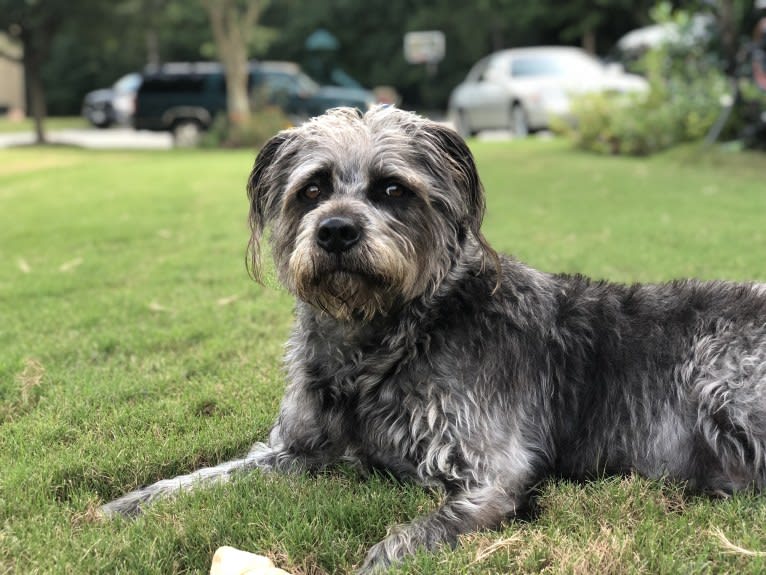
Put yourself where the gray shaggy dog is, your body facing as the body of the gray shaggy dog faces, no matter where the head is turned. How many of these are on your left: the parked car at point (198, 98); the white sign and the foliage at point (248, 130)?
0

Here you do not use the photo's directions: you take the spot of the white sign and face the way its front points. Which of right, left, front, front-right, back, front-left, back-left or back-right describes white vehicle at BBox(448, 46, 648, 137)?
front

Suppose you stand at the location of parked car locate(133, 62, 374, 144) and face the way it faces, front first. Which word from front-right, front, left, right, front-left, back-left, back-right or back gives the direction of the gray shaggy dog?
right

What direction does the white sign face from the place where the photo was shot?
facing the viewer

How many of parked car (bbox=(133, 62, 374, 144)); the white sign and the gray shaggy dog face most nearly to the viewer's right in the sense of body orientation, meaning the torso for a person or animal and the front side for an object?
1

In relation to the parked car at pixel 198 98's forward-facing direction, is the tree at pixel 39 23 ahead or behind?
behind

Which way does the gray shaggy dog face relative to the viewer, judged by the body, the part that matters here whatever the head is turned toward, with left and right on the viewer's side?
facing the viewer and to the left of the viewer

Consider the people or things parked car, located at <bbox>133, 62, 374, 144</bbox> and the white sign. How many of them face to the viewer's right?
1

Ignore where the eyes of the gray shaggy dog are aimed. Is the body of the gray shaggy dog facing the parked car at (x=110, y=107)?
no

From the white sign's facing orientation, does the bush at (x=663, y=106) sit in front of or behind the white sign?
in front

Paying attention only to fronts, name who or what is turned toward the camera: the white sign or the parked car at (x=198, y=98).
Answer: the white sign

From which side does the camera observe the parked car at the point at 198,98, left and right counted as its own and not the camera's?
right

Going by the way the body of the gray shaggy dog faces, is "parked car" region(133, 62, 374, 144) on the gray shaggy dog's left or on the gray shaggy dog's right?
on the gray shaggy dog's right

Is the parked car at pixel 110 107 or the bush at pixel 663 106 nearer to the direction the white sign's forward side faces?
the bush

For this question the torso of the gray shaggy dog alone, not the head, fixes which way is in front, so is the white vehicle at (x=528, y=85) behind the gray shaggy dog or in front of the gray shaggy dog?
behind
